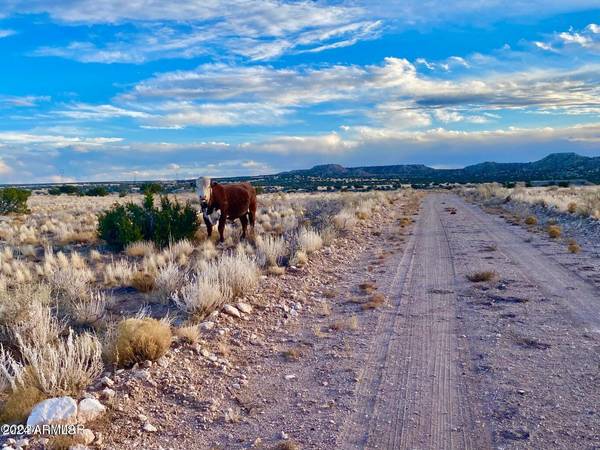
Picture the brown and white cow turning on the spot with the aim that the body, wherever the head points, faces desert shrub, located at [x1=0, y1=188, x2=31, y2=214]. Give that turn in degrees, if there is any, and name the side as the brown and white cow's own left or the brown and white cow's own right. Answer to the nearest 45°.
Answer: approximately 90° to the brown and white cow's own right

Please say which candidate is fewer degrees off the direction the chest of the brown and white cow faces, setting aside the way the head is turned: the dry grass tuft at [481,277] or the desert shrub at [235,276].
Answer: the desert shrub

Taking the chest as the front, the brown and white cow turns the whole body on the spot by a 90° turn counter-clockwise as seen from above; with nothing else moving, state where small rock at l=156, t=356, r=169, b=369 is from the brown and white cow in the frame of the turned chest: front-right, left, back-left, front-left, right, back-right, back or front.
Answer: front-right

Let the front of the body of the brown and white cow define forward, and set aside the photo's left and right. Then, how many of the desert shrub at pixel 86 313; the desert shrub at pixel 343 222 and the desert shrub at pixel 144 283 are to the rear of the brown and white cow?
1

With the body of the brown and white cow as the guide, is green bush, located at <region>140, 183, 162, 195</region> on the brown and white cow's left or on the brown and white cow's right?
on the brown and white cow's right

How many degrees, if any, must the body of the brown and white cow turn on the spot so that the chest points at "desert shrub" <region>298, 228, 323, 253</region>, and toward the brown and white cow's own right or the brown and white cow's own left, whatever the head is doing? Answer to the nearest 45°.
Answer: approximately 90° to the brown and white cow's own left

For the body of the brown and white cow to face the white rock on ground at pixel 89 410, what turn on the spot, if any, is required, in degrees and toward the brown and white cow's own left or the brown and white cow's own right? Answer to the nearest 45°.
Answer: approximately 45° to the brown and white cow's own left

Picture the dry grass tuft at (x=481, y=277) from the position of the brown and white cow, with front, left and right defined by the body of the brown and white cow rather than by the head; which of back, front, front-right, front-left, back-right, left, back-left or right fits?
left

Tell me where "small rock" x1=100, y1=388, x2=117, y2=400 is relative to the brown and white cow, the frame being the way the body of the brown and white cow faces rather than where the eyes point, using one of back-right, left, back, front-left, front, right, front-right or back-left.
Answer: front-left

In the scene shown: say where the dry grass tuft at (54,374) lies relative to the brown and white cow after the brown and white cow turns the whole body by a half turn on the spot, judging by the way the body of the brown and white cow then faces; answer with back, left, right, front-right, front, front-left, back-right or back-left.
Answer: back-right

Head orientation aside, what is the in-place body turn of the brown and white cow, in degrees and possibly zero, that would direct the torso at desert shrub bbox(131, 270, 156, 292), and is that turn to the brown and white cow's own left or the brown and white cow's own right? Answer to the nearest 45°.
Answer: approximately 45° to the brown and white cow's own left

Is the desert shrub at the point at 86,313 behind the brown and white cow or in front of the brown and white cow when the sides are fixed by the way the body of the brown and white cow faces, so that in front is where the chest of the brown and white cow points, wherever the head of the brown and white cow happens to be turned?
in front

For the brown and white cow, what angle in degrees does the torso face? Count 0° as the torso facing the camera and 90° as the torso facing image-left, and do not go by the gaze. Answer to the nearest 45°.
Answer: approximately 45°

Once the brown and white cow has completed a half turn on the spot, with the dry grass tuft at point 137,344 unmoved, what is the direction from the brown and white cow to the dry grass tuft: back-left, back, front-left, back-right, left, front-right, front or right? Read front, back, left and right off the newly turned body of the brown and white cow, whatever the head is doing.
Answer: back-right

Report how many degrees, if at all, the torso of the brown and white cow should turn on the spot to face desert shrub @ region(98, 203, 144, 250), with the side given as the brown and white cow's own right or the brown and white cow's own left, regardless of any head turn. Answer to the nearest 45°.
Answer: approximately 45° to the brown and white cow's own right
